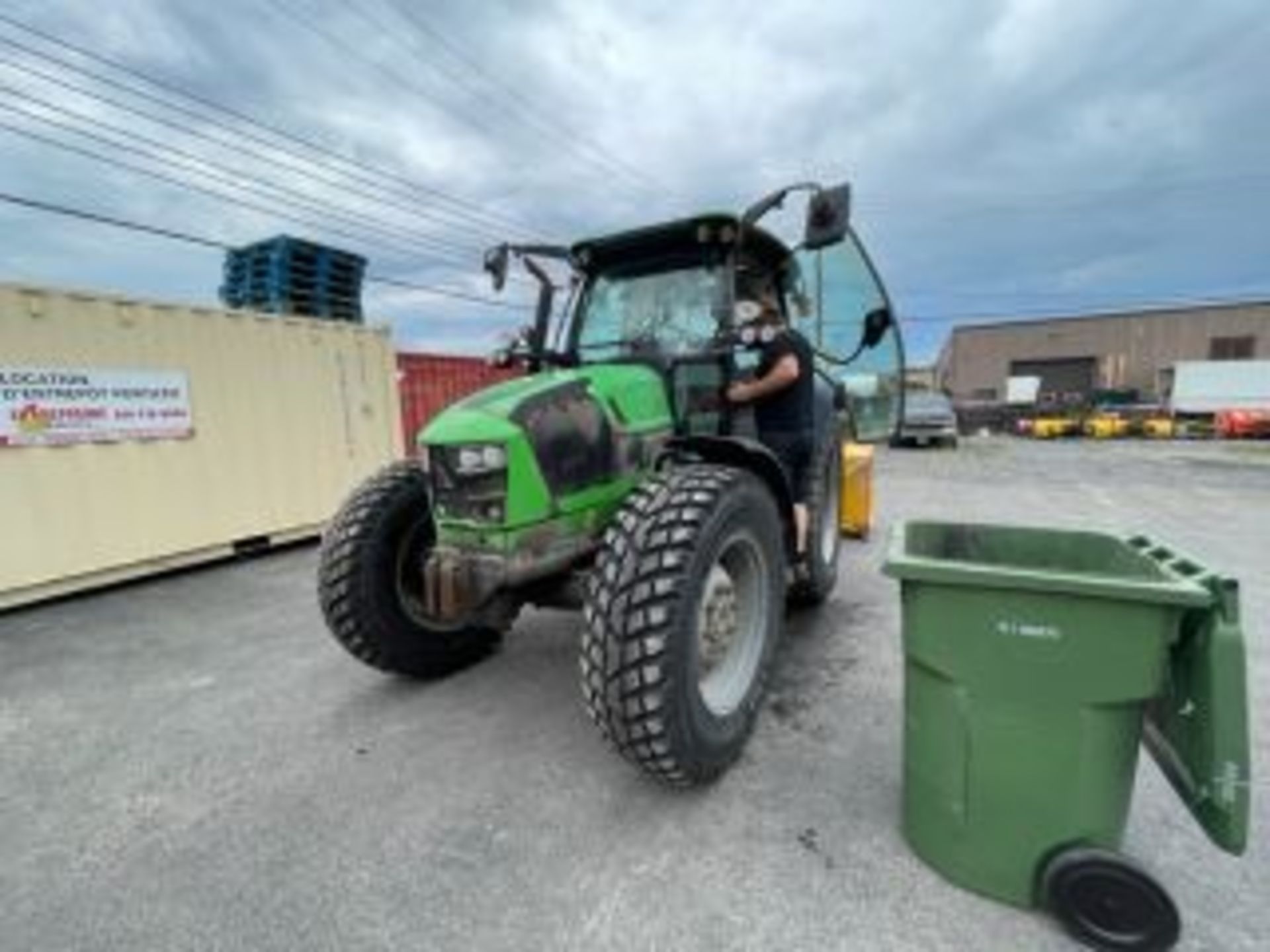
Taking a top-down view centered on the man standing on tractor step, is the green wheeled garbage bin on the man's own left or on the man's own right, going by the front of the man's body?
on the man's own left

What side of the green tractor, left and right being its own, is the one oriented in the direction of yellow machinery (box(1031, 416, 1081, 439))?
back

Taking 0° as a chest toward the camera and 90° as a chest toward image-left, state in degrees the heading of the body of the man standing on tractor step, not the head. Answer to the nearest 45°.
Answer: approximately 90°

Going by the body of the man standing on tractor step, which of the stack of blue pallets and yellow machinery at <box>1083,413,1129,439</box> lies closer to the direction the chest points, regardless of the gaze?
the stack of blue pallets

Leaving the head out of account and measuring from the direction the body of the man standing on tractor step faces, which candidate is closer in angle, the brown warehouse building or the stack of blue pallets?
the stack of blue pallets

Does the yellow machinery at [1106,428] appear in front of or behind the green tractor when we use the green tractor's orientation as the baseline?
behind

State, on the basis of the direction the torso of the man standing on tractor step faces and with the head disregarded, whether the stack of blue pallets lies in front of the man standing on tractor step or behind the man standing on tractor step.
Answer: in front

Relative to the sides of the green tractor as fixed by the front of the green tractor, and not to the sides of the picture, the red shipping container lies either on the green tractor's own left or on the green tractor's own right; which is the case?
on the green tractor's own right

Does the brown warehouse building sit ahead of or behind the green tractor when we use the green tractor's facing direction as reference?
behind

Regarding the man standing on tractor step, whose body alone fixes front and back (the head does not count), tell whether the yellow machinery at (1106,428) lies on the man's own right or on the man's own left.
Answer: on the man's own right

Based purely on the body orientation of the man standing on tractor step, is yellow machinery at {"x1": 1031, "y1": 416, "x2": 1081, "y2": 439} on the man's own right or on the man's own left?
on the man's own right

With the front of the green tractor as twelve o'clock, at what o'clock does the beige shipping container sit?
The beige shipping container is roughly at 3 o'clock from the green tractor.

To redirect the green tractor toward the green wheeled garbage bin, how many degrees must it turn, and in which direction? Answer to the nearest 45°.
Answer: approximately 90° to its left
